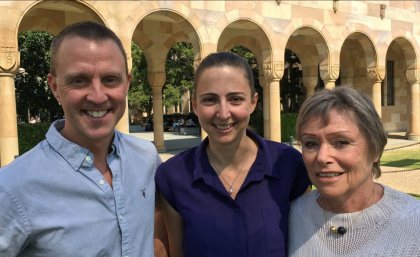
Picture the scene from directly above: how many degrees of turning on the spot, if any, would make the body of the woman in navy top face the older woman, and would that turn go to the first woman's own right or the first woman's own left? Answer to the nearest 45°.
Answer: approximately 45° to the first woman's own left

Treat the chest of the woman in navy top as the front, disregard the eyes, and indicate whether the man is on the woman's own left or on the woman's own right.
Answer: on the woman's own right

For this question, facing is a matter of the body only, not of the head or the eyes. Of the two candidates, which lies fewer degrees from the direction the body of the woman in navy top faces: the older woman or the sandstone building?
the older woman

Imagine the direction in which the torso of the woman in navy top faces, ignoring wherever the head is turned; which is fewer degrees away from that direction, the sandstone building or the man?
the man

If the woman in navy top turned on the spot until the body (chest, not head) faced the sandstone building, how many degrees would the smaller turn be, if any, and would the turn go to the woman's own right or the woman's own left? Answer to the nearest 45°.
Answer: approximately 180°

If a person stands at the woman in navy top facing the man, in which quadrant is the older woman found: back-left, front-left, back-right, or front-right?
back-left

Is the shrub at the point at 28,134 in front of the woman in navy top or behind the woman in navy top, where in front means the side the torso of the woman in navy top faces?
behind

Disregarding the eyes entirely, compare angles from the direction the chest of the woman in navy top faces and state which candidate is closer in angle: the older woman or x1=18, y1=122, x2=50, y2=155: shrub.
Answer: the older woman

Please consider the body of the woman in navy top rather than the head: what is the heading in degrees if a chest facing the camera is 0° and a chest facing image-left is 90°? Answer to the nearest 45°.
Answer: approximately 0°
